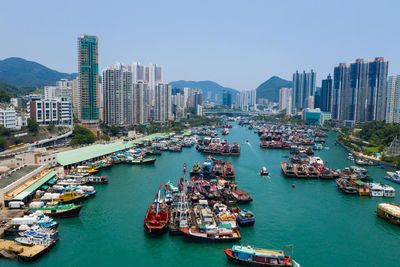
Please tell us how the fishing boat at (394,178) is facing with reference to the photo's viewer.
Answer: facing to the left of the viewer

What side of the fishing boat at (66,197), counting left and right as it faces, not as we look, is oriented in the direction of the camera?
right

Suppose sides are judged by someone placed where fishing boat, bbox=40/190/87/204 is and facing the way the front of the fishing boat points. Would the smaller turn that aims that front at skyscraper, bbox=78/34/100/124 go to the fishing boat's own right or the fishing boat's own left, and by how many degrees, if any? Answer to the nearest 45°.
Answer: approximately 90° to the fishing boat's own left

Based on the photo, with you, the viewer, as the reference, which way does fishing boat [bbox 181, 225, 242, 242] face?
facing to the left of the viewer

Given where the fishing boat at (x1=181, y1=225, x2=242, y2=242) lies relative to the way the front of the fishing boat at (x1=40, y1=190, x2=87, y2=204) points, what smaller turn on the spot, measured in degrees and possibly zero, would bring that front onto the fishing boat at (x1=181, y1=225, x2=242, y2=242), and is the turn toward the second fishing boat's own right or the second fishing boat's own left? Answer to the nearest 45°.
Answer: approximately 45° to the second fishing boat's own right

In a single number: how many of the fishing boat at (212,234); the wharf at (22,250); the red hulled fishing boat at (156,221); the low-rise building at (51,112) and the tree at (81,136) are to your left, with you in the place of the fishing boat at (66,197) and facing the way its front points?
2

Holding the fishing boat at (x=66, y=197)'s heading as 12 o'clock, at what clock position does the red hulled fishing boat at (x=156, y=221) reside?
The red hulled fishing boat is roughly at 2 o'clock from the fishing boat.

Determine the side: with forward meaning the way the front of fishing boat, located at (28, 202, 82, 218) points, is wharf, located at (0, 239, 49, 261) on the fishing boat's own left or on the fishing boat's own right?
on the fishing boat's own right

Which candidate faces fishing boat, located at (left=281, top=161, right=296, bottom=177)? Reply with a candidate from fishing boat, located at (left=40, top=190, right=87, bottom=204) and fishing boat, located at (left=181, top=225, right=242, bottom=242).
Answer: fishing boat, located at (left=40, top=190, right=87, bottom=204)

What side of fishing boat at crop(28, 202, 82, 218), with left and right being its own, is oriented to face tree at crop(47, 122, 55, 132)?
left

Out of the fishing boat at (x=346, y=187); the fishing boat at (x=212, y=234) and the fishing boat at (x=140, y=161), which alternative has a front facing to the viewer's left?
the fishing boat at (x=212, y=234)
